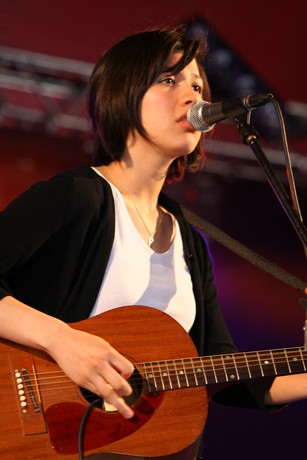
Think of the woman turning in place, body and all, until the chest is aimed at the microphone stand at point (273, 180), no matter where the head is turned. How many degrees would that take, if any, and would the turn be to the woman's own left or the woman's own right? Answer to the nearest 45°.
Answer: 0° — they already face it

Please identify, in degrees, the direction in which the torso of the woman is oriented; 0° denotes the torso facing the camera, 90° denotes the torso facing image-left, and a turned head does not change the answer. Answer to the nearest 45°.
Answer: approximately 315°

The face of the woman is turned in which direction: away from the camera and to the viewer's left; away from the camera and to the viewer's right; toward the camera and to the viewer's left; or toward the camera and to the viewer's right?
toward the camera and to the viewer's right
